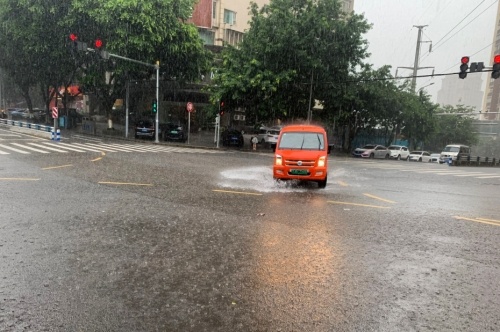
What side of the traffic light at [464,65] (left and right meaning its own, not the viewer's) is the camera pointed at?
front

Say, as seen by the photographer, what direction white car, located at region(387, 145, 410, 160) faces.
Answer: facing the viewer and to the left of the viewer

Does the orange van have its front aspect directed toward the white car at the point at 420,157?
no

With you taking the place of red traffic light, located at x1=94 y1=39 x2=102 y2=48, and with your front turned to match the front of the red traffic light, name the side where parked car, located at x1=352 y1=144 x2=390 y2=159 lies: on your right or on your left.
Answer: on your left

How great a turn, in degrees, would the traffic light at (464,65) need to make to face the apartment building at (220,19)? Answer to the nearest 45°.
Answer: approximately 135° to its right

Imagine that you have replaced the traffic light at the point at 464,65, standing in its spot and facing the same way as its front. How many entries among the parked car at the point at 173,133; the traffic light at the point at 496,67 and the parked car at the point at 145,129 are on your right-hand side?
2

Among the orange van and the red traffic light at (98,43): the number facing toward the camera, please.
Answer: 2

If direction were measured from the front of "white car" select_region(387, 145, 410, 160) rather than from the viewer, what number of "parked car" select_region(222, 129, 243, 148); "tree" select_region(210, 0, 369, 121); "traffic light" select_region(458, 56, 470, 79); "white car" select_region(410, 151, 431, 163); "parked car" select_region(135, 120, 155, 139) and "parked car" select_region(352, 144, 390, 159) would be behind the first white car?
1

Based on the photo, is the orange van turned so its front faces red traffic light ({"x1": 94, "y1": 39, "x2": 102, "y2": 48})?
no

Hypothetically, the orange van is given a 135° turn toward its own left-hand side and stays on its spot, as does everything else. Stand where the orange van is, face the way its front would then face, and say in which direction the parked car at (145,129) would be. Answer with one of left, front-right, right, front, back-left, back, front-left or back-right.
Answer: left

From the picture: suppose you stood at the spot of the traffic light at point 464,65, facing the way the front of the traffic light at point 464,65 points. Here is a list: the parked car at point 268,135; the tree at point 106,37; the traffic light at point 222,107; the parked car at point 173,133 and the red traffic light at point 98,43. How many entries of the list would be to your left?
0

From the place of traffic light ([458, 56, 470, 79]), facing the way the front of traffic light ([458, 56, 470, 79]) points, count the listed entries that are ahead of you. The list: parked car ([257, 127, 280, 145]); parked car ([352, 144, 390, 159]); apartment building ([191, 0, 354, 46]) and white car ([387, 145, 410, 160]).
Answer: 0

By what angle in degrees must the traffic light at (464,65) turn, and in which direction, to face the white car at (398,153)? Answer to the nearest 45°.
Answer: approximately 180°

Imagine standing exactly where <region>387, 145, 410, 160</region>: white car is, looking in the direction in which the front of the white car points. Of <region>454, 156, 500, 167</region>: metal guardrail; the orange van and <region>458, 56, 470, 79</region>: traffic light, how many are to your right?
0
